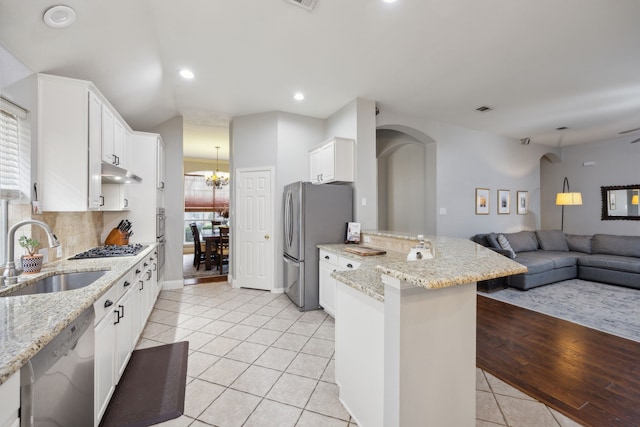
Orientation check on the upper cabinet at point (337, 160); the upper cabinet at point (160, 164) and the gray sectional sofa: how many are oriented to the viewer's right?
1

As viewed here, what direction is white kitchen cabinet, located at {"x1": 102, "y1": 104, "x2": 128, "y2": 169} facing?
to the viewer's right

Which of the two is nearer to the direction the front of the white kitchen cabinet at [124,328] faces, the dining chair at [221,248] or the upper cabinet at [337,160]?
the upper cabinet

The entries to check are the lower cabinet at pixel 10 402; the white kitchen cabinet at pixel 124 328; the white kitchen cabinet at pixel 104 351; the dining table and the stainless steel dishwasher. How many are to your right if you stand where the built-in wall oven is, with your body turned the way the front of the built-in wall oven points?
4

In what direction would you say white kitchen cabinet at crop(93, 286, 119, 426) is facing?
to the viewer's right

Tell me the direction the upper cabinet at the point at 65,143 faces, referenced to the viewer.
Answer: facing to the right of the viewer

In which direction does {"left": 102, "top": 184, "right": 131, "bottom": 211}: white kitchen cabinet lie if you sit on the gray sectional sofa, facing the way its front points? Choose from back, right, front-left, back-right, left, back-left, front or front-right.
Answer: front-right

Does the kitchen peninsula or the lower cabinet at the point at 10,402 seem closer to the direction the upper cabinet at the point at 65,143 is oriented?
the kitchen peninsula

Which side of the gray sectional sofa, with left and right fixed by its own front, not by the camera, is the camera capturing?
front

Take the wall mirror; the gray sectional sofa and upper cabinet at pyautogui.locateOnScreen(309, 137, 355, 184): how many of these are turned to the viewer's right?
0

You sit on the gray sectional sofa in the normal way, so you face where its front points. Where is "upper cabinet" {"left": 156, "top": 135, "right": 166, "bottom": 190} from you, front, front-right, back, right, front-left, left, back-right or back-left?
front-right

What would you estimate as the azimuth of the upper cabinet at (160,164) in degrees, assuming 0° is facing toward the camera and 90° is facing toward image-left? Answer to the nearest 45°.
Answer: approximately 270°

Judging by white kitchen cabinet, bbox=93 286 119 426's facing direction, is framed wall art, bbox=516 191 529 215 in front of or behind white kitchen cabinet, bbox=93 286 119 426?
in front

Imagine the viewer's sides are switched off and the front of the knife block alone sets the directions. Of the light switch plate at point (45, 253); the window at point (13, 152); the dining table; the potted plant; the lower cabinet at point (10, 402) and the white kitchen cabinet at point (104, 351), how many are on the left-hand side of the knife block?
1

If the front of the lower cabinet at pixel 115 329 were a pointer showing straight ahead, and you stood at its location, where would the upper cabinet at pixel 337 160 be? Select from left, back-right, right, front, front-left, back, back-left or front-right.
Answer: front
